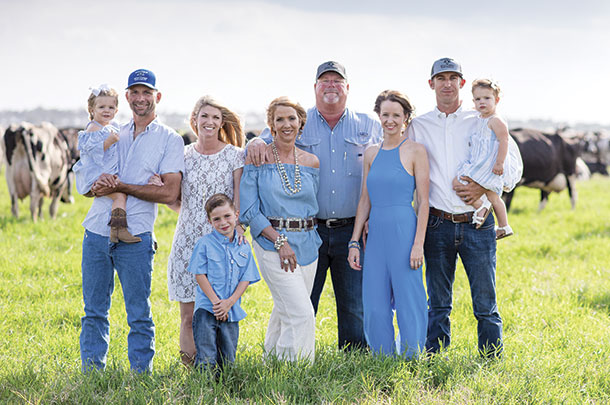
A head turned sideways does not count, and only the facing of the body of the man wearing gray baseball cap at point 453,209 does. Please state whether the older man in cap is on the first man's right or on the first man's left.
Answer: on the first man's right

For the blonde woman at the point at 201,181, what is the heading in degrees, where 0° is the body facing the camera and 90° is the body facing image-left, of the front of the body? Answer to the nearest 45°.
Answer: approximately 0°

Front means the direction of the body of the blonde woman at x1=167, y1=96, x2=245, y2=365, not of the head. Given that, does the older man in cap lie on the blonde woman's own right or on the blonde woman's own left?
on the blonde woman's own left

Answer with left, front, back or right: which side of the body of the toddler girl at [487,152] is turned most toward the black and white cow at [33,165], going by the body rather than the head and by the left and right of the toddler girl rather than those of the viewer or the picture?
right

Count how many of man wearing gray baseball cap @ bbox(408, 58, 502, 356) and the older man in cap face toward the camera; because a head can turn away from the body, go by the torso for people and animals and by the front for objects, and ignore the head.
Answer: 2

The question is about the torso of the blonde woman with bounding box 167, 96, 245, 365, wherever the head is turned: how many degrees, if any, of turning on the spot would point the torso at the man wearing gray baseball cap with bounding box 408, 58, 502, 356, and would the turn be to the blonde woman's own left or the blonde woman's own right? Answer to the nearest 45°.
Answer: approximately 90° to the blonde woman's own left

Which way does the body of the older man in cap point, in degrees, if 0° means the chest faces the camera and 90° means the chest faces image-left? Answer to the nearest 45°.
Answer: approximately 0°

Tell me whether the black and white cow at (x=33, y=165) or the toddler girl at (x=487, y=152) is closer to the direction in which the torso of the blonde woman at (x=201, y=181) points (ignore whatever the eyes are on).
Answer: the toddler girl

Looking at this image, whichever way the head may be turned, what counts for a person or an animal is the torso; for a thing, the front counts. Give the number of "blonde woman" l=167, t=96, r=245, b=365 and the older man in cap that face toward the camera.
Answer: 2

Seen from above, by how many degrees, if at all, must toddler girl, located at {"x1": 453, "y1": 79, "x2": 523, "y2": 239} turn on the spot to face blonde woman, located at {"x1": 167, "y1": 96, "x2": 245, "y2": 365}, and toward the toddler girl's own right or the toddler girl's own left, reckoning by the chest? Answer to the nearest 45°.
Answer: approximately 45° to the toddler girl's own right
